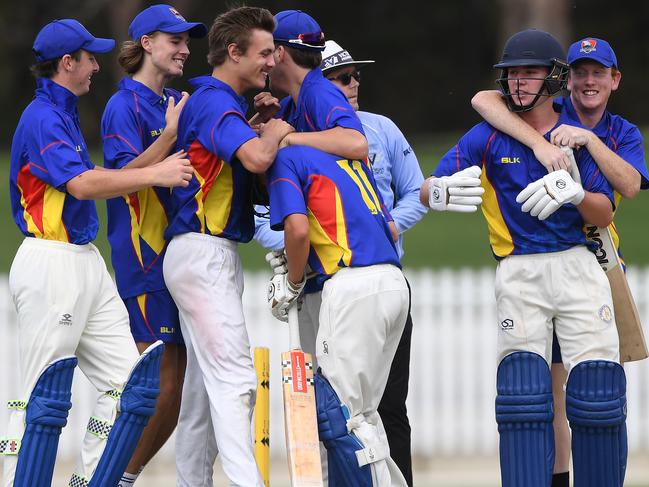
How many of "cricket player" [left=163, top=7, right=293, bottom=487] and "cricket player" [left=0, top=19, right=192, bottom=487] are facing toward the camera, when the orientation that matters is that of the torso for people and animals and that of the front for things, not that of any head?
0

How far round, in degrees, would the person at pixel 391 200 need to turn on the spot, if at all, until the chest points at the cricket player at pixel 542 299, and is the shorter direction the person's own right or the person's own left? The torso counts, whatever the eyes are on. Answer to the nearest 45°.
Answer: approximately 90° to the person's own left

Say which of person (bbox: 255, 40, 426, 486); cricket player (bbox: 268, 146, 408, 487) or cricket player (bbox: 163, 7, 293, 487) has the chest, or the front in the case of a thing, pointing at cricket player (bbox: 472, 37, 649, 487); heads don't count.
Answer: cricket player (bbox: 163, 7, 293, 487)

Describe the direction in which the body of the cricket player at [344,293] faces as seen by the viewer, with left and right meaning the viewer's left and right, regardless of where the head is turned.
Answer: facing away from the viewer and to the left of the viewer

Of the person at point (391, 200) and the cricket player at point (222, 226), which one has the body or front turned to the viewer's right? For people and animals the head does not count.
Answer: the cricket player at point (222, 226)

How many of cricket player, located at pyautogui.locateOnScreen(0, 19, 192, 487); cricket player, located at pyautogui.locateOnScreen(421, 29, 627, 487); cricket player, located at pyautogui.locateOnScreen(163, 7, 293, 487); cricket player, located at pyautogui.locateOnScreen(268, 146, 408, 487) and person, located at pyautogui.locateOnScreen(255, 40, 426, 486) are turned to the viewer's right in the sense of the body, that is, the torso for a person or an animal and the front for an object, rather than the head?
2

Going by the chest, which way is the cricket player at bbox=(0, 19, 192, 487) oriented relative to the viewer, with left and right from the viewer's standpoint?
facing to the right of the viewer

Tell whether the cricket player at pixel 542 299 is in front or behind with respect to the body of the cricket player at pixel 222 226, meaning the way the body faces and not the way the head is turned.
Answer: in front

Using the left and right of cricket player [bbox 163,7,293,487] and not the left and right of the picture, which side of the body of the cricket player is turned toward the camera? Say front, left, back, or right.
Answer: right

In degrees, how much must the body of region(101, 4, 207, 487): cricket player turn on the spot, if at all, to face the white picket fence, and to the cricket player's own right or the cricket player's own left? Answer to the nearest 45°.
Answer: approximately 90° to the cricket player's own left

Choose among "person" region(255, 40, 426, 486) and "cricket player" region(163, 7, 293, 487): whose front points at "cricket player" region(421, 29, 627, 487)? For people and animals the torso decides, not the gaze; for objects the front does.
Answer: "cricket player" region(163, 7, 293, 487)

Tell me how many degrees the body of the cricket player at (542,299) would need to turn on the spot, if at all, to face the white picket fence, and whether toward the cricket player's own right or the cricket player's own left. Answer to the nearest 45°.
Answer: approximately 180°

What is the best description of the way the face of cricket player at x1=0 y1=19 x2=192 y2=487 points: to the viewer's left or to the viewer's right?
to the viewer's right

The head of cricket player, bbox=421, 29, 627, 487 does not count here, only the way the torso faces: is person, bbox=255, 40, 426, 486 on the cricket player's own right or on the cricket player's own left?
on the cricket player's own right
